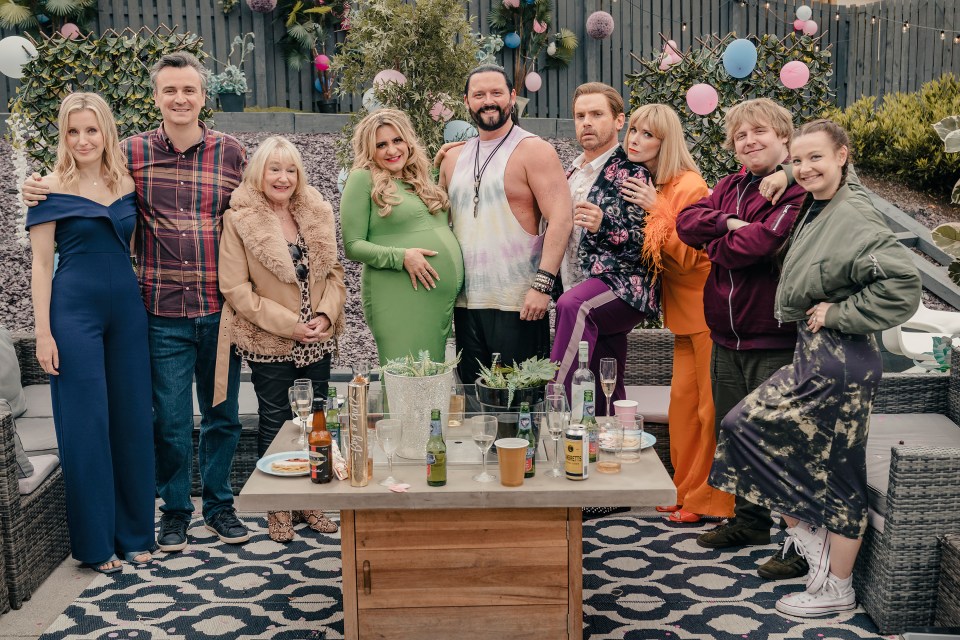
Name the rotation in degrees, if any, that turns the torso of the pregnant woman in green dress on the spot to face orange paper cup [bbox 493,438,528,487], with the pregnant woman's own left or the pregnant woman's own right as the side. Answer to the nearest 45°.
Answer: approximately 45° to the pregnant woman's own right

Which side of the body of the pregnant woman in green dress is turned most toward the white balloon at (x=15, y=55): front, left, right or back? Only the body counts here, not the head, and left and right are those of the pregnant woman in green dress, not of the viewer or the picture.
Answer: back

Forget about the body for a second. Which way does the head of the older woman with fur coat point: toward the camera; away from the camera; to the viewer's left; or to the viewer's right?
toward the camera

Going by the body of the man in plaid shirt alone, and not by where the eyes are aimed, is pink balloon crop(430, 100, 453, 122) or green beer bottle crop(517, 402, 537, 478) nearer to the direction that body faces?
the green beer bottle

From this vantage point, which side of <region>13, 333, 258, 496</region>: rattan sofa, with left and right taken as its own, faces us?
front

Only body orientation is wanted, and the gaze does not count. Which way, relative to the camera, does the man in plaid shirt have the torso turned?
toward the camera

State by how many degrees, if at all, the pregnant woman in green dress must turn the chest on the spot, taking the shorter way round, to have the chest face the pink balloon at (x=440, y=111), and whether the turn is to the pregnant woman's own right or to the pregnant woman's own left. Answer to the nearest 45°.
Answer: approximately 135° to the pregnant woman's own left

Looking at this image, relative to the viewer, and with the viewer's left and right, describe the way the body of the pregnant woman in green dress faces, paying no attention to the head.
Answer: facing the viewer and to the right of the viewer

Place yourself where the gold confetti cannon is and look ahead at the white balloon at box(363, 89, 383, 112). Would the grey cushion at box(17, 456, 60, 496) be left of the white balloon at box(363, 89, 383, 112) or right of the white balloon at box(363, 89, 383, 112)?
left

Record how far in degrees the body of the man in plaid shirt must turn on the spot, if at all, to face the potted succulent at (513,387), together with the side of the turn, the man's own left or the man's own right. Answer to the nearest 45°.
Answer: approximately 45° to the man's own left

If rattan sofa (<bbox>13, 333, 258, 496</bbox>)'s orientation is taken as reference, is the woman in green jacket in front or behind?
in front

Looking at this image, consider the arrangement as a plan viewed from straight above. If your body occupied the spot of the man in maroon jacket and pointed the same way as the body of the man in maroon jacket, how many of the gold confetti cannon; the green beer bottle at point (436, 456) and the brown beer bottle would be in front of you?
3

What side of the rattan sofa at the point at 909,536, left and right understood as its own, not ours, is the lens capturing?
left

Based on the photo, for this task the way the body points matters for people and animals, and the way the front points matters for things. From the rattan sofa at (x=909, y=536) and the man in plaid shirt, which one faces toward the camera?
the man in plaid shirt

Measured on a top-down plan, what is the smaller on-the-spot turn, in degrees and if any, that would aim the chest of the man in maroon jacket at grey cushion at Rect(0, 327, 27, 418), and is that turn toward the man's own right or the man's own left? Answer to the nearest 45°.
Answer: approximately 45° to the man's own right

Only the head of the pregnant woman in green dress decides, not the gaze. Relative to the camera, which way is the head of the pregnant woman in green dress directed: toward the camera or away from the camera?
toward the camera
